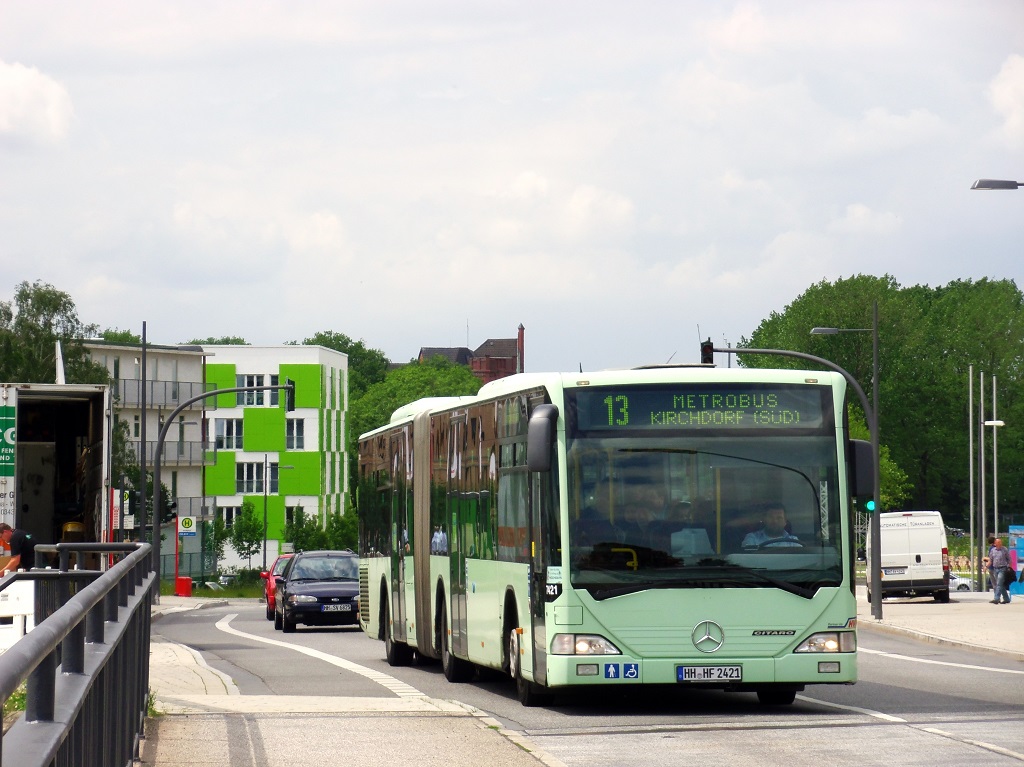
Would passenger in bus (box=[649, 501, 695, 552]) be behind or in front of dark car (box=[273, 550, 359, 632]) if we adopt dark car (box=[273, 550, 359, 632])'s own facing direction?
in front

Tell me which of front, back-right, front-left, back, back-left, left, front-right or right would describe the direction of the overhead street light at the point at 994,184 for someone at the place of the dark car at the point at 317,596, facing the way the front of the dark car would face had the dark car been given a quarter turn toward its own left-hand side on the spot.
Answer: front-right

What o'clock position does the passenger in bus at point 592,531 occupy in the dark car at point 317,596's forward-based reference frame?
The passenger in bus is roughly at 12 o'clock from the dark car.

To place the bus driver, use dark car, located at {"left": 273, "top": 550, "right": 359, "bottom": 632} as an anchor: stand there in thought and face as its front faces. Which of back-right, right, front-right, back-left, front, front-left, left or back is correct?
front

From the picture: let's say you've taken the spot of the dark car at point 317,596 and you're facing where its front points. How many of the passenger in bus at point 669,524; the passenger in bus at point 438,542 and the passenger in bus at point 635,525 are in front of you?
3

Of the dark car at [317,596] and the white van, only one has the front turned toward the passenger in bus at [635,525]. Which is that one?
the dark car

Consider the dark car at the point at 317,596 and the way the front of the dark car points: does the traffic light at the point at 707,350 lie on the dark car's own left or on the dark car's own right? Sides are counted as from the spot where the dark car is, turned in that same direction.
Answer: on the dark car's own left

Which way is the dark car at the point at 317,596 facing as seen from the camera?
toward the camera
